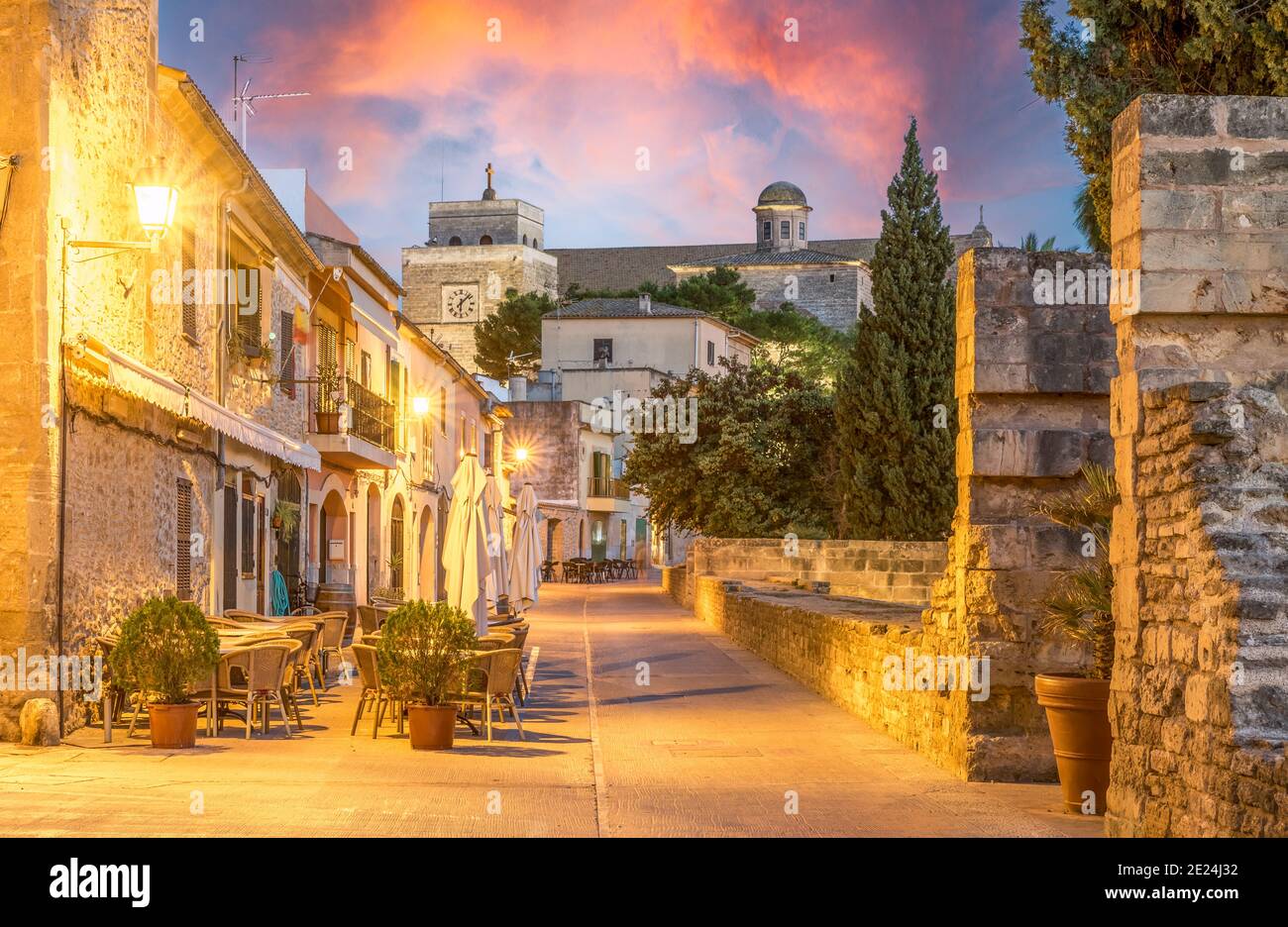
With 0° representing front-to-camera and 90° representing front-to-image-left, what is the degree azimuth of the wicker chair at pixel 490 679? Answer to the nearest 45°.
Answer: approximately 135°

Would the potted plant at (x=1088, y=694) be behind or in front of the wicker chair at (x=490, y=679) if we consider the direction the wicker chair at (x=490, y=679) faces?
behind

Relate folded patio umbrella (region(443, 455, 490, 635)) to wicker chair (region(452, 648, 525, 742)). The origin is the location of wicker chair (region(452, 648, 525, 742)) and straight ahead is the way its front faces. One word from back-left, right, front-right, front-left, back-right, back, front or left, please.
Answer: front-right

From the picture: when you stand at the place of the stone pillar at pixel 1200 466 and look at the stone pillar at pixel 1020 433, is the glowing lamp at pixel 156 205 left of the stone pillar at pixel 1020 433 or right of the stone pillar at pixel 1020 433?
left

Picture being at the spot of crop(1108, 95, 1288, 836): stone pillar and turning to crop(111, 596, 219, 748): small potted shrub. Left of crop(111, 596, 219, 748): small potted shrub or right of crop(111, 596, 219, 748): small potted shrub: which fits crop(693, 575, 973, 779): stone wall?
right

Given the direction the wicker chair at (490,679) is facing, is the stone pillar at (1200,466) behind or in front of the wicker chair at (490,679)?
behind

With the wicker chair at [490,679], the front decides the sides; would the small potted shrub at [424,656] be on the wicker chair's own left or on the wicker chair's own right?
on the wicker chair's own left

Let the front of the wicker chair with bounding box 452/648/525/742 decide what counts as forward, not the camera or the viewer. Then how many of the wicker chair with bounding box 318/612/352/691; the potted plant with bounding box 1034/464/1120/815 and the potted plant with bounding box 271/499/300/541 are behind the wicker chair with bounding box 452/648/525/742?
1

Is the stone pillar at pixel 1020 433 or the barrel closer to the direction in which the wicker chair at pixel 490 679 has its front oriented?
the barrel

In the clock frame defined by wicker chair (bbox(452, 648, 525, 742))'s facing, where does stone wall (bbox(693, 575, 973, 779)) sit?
The stone wall is roughly at 4 o'clock from the wicker chair.

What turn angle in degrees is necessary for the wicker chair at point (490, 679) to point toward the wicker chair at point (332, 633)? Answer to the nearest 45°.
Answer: approximately 45° to its right
